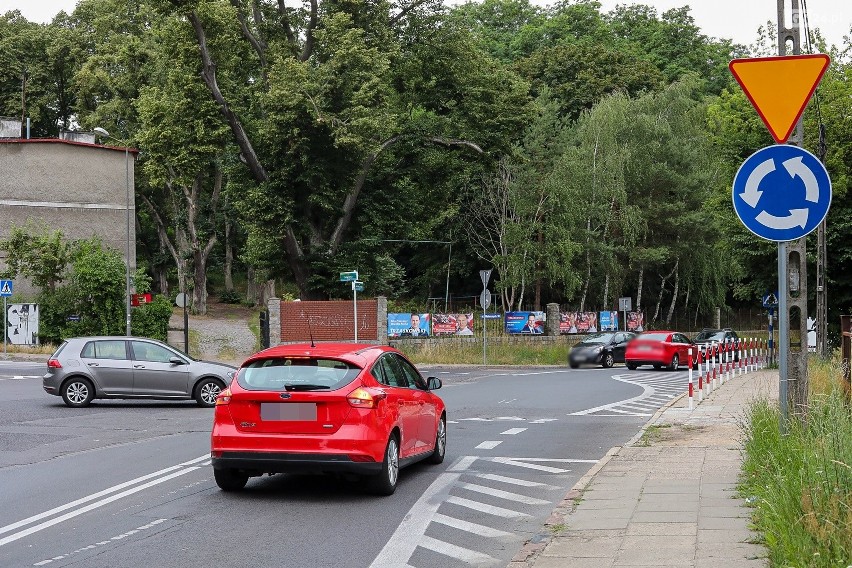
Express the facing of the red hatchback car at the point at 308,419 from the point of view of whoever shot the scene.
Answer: facing away from the viewer and to the right of the viewer

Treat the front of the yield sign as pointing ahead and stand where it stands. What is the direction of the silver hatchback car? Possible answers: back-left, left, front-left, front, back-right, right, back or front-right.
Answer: back-right

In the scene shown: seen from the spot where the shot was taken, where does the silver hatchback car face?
facing to the right of the viewer

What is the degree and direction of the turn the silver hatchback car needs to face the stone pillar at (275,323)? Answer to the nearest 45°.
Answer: approximately 90° to its left

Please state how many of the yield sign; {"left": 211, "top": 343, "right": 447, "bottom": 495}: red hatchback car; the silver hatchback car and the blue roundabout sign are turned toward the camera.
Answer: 2

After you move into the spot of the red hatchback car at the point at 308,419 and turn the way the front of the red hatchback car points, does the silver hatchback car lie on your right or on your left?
on your left

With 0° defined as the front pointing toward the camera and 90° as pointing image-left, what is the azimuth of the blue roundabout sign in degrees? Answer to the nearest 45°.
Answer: approximately 0°

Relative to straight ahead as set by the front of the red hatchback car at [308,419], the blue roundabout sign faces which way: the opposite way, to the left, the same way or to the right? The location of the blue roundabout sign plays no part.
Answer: the opposite way
